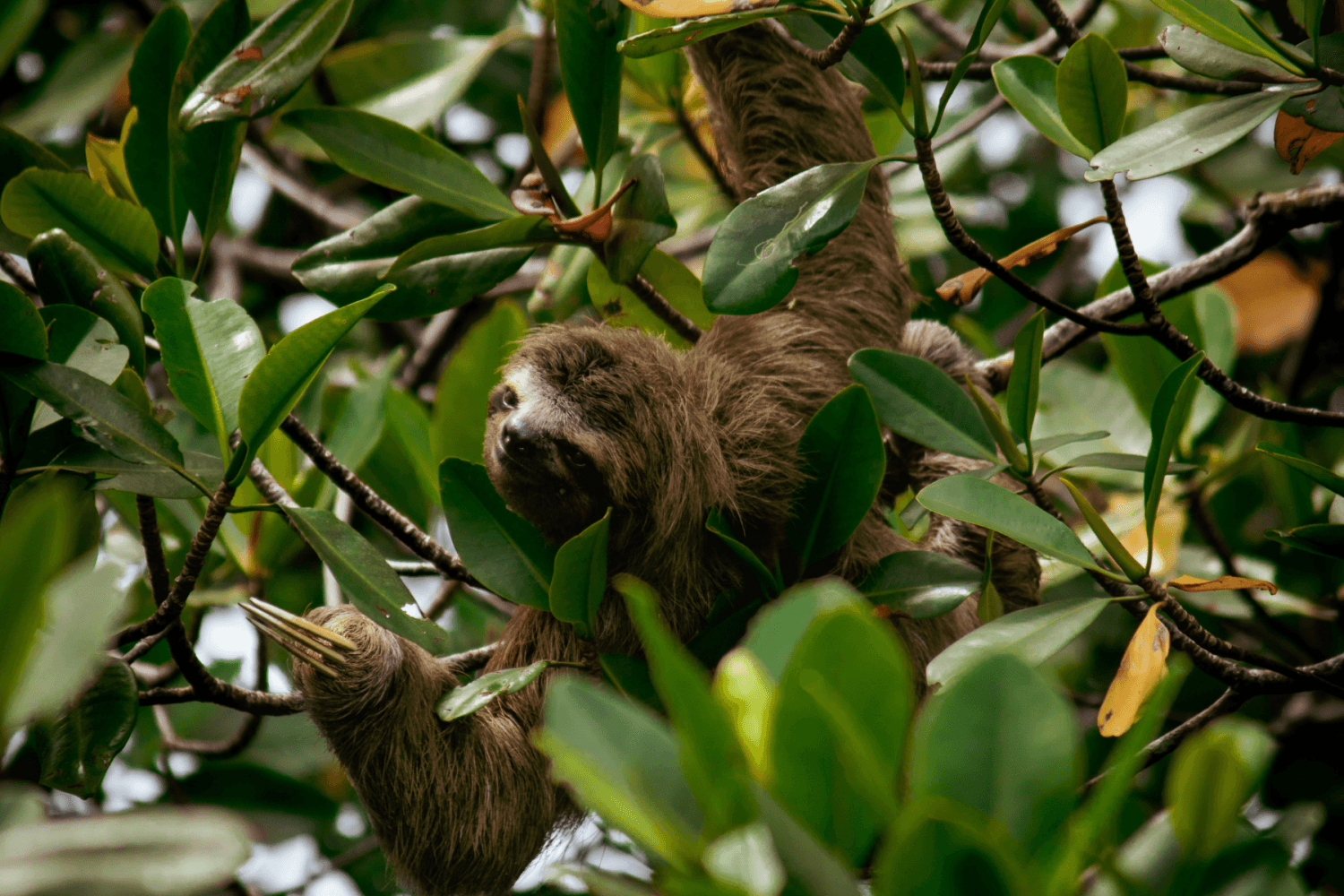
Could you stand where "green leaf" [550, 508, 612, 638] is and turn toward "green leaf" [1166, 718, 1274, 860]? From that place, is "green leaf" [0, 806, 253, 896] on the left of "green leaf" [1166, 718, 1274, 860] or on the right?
right

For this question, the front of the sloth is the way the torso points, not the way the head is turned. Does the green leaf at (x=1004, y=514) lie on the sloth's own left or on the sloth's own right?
on the sloth's own left

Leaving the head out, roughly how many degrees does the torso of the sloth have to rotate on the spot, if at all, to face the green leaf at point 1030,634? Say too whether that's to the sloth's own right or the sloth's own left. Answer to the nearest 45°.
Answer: approximately 90° to the sloth's own left

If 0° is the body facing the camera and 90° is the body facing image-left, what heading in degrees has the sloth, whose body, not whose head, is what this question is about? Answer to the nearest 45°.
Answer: approximately 45°

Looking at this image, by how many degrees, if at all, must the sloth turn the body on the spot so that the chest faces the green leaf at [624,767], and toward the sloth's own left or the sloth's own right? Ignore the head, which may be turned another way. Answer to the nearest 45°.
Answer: approximately 45° to the sloth's own left
